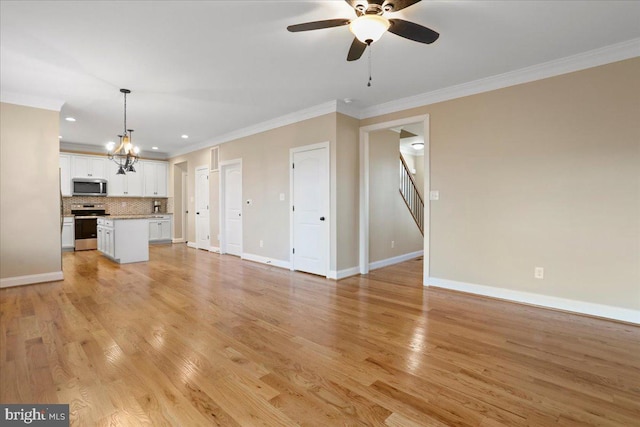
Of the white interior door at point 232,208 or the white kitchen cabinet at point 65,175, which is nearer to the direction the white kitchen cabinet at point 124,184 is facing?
the white interior door

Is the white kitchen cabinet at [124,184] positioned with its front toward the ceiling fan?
yes
